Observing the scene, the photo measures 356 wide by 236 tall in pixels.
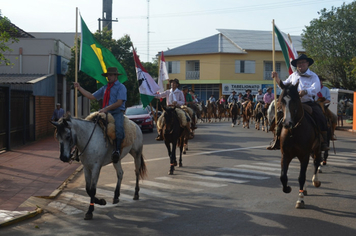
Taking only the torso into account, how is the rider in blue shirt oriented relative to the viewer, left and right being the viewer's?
facing the viewer and to the left of the viewer

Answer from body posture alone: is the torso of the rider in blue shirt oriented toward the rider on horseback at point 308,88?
no

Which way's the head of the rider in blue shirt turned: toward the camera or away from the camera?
toward the camera

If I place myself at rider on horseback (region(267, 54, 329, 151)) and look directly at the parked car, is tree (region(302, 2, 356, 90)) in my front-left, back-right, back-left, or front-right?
front-right

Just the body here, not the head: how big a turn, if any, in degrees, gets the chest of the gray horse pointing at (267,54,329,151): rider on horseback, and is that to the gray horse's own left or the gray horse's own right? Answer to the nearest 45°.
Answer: approximately 135° to the gray horse's own left

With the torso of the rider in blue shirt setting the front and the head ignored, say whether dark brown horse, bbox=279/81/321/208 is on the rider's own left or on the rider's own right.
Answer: on the rider's own left

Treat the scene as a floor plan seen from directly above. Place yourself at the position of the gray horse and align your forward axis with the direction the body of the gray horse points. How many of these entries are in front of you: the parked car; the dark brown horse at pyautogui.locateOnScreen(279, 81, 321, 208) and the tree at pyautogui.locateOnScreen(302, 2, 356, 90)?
0

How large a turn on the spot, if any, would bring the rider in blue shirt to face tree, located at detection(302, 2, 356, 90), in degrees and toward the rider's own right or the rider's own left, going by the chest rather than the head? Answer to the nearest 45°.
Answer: approximately 180°

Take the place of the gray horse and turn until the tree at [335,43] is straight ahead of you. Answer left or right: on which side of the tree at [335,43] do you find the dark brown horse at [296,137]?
right

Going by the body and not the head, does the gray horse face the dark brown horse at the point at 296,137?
no

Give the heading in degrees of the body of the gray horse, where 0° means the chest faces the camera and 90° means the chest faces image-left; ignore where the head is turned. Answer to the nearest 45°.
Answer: approximately 45°

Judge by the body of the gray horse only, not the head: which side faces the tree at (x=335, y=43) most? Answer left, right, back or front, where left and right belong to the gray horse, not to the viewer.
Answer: back

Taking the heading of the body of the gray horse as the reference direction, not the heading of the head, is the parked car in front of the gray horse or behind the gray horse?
behind

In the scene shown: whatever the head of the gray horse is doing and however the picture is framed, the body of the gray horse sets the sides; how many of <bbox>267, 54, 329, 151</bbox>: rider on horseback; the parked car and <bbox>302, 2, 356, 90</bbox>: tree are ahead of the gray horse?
0
